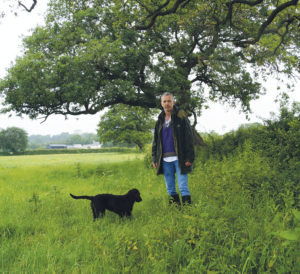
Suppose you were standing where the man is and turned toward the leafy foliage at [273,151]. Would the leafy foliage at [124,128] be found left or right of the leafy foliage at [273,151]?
left

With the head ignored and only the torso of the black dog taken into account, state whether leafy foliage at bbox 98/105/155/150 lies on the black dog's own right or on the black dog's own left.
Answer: on the black dog's own left

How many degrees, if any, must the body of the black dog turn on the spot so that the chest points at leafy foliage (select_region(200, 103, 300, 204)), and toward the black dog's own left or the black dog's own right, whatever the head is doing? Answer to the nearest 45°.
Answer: approximately 45° to the black dog's own left

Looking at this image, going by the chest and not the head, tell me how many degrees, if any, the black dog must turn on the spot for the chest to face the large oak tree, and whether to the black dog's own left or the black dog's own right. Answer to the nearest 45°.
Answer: approximately 90° to the black dog's own left

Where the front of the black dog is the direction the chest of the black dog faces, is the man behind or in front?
in front

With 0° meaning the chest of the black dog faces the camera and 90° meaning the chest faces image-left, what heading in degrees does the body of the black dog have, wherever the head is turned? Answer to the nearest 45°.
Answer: approximately 270°
